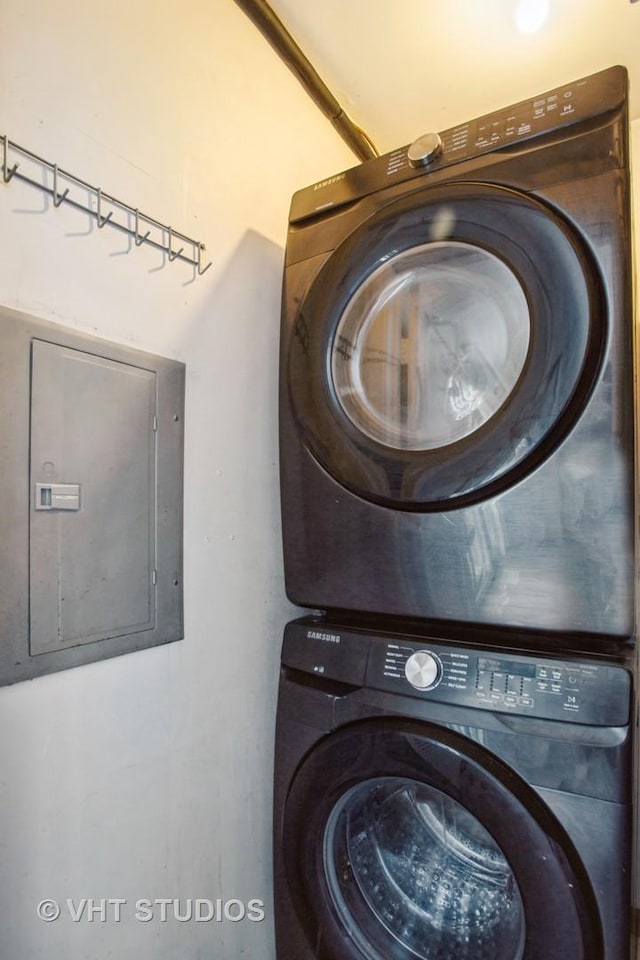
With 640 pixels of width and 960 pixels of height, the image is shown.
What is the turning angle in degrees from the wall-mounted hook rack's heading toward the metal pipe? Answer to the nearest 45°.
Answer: approximately 90° to its left

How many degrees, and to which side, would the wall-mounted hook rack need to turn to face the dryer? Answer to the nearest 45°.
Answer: approximately 45° to its left

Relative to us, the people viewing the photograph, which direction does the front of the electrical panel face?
facing the viewer and to the right of the viewer

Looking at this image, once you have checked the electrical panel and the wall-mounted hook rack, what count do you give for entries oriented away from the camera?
0

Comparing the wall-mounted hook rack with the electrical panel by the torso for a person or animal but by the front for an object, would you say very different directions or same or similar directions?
same or similar directions

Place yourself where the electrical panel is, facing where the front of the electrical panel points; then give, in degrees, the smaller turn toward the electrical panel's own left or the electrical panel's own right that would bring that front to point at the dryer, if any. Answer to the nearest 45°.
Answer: approximately 45° to the electrical panel's own left
